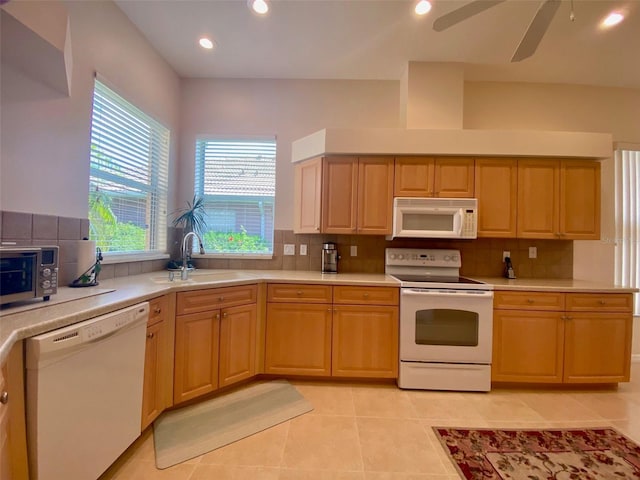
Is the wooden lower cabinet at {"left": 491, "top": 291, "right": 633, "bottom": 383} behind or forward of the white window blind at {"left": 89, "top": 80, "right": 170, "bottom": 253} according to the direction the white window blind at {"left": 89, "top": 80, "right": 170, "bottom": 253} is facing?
forward

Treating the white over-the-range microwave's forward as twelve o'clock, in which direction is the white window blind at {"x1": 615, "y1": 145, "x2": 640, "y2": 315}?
The white window blind is roughly at 8 o'clock from the white over-the-range microwave.

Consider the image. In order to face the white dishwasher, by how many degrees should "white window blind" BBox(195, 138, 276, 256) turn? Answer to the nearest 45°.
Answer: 0° — it already faces it

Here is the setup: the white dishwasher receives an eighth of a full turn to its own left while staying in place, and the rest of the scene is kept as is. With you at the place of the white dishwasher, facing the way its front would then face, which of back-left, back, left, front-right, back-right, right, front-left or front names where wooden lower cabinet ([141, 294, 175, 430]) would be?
front-left

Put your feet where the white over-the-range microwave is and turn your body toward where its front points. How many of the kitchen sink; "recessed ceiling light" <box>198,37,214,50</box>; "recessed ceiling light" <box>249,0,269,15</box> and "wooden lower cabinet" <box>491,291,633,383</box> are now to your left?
1

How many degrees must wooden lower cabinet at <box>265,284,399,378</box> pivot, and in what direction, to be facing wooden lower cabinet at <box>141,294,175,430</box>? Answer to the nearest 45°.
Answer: approximately 45° to its right

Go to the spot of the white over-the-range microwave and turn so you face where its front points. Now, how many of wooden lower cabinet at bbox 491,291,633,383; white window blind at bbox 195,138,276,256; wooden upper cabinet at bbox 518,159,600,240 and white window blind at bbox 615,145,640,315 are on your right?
1

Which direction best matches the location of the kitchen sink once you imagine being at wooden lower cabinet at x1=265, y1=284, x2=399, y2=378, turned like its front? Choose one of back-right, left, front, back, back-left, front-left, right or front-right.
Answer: right

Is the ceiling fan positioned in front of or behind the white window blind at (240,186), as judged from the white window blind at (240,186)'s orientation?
in front

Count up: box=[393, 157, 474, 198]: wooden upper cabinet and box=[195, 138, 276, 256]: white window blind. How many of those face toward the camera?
2

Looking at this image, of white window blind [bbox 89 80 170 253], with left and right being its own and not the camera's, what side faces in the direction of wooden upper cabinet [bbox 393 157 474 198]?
front

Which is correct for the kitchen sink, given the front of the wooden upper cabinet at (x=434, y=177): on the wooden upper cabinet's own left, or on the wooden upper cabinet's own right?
on the wooden upper cabinet's own right

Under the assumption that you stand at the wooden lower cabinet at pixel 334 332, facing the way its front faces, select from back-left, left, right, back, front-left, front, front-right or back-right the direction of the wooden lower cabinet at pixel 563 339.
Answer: left
